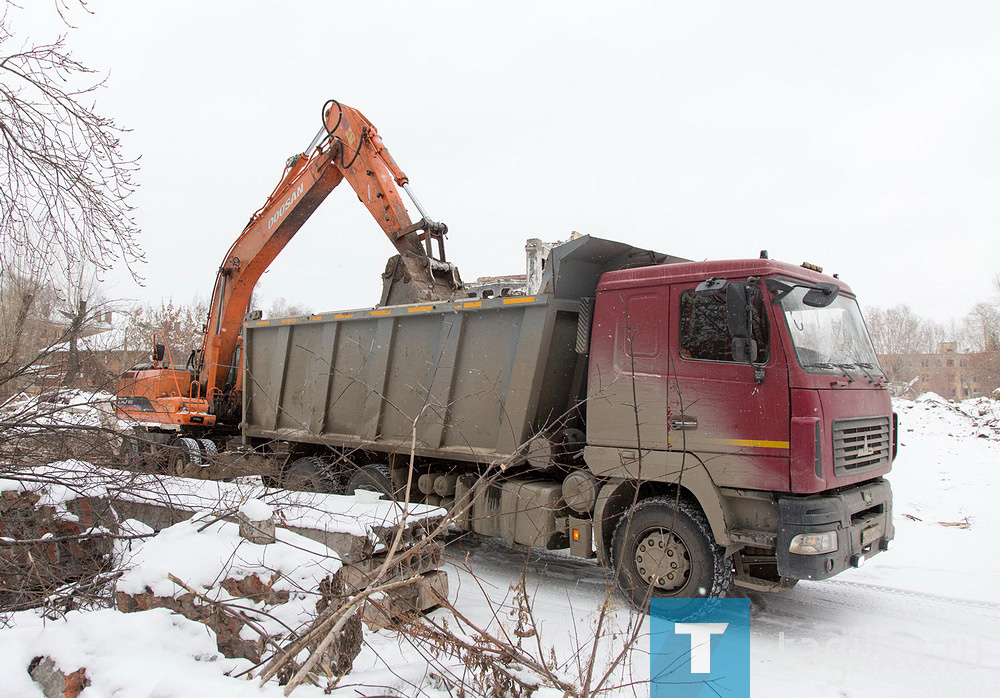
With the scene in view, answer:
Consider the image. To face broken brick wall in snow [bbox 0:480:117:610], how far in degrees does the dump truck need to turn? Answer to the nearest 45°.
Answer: approximately 135° to its right

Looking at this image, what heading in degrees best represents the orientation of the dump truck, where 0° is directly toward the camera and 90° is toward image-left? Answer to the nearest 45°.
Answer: approximately 315°

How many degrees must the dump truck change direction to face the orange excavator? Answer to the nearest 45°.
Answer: approximately 180°
